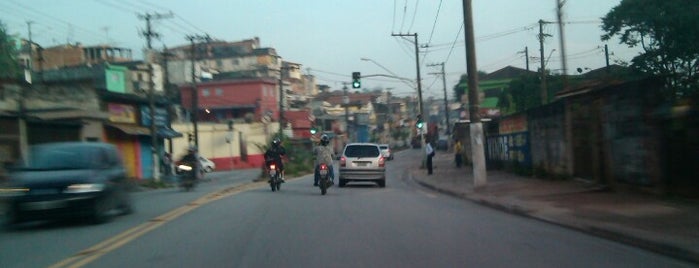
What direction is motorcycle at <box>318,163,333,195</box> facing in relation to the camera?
away from the camera

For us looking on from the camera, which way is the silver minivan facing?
facing away from the viewer

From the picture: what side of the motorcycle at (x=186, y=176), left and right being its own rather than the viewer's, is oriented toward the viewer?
front

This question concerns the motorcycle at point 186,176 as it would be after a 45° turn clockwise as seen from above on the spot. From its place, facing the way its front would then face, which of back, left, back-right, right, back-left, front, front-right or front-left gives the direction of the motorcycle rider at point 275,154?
left

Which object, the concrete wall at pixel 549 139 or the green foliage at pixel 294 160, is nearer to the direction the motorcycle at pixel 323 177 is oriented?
the green foliage

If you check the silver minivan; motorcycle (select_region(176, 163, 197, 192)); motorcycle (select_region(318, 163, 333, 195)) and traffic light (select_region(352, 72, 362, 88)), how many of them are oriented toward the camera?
2

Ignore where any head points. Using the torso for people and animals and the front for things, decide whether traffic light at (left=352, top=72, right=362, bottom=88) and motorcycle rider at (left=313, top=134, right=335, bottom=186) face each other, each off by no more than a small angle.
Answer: yes

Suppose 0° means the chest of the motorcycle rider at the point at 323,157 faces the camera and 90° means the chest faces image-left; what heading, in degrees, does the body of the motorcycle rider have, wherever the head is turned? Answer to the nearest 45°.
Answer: approximately 180°

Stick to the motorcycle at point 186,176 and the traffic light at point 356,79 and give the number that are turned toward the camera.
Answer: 2

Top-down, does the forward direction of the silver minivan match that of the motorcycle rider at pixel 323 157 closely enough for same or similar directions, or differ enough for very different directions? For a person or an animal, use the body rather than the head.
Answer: same or similar directions

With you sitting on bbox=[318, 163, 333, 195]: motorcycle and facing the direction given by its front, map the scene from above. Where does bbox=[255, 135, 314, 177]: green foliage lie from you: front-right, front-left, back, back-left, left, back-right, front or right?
front

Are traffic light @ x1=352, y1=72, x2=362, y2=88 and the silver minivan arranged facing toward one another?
yes

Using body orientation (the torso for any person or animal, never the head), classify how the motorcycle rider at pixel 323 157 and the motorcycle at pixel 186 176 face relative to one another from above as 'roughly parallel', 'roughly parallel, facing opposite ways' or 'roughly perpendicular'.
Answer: roughly parallel, facing opposite ways

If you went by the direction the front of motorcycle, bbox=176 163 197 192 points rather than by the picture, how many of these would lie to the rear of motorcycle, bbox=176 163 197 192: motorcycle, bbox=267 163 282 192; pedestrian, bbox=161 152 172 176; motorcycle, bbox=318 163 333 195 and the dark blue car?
1

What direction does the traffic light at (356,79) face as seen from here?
toward the camera

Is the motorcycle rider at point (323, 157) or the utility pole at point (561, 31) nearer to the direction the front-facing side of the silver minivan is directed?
the utility pole
